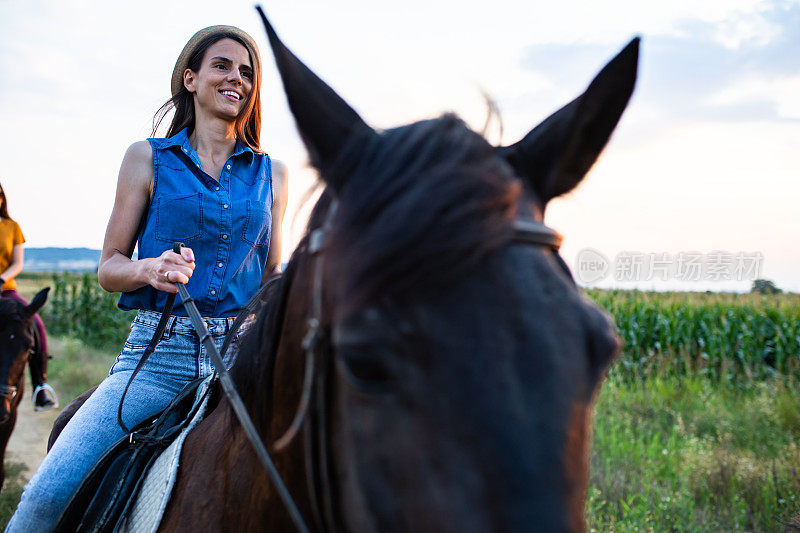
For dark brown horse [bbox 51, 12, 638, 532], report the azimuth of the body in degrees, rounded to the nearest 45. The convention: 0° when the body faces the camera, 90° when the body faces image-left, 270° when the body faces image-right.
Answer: approximately 315°

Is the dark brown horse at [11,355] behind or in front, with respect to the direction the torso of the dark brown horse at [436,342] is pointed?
behind

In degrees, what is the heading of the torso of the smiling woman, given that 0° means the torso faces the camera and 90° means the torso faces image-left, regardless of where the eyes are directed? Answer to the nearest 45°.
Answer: approximately 315°

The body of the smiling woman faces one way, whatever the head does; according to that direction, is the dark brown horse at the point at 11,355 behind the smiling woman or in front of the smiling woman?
behind

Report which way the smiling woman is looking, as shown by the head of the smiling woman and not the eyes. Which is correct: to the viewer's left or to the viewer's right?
to the viewer's right
